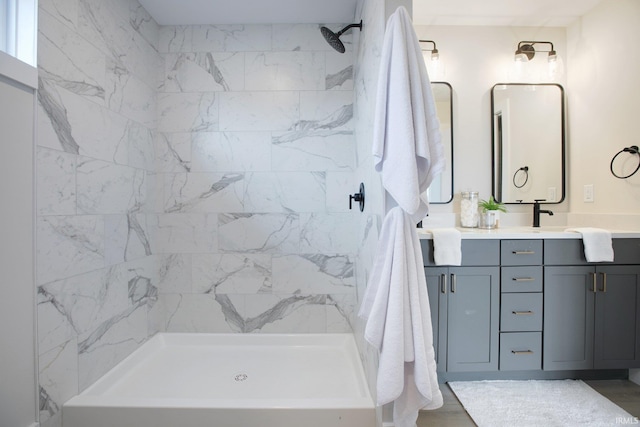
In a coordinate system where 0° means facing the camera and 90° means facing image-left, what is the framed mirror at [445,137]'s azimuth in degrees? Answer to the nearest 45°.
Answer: approximately 0°

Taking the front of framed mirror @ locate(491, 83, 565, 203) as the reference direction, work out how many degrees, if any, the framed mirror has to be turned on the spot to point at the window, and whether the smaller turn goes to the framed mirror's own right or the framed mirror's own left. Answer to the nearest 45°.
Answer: approximately 45° to the framed mirror's own right

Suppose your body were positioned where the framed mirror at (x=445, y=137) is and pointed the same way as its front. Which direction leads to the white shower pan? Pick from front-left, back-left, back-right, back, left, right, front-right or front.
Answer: front-right

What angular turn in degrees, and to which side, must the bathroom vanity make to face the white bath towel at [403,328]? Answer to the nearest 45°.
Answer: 0° — it already faces it

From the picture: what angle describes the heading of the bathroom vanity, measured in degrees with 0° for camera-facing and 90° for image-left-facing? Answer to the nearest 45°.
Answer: approximately 0°
